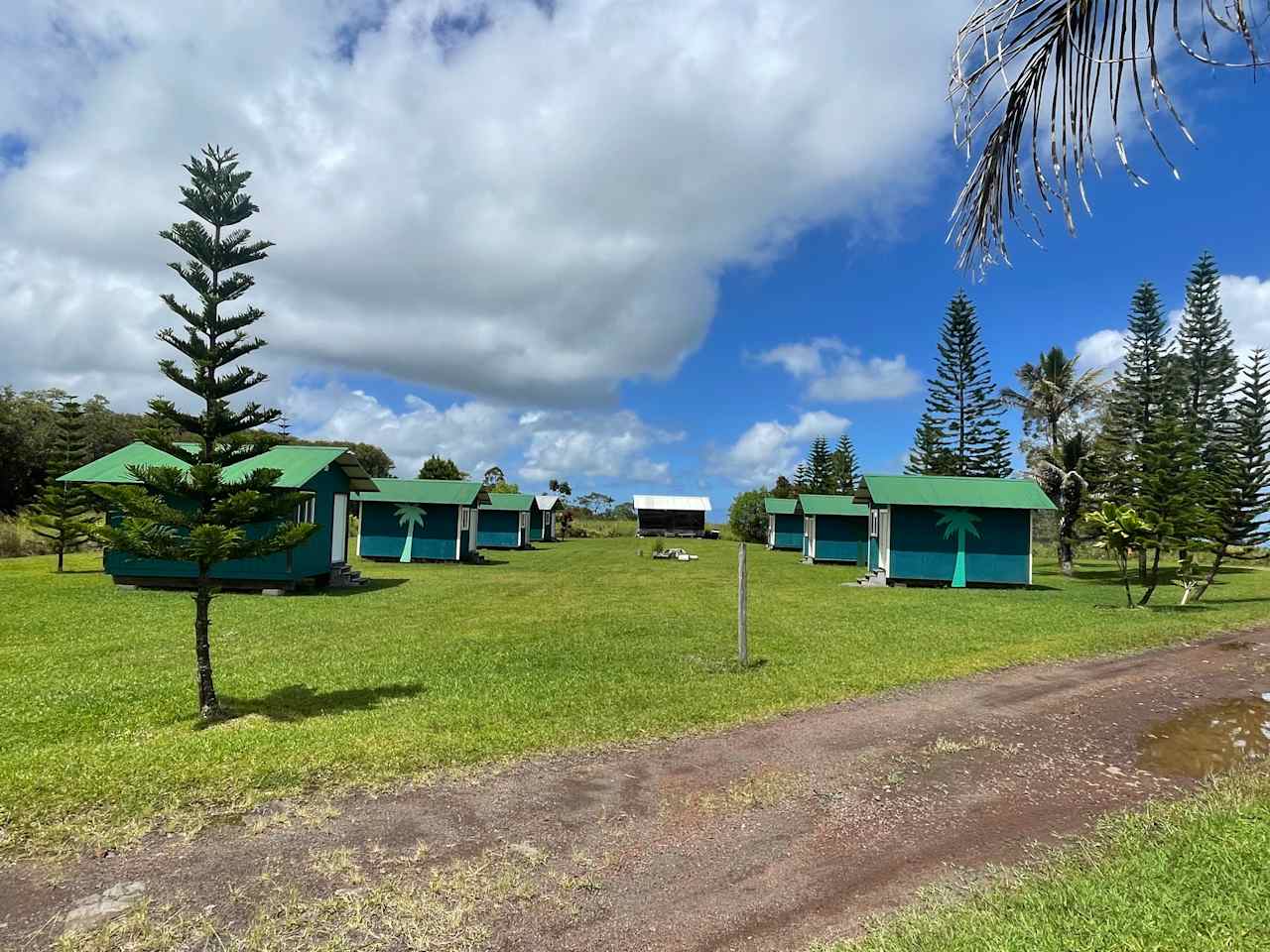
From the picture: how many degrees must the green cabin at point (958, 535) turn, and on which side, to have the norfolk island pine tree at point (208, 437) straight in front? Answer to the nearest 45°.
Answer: approximately 90° to its left

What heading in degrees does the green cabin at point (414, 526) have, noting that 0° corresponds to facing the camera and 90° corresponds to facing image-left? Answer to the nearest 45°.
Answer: approximately 270°

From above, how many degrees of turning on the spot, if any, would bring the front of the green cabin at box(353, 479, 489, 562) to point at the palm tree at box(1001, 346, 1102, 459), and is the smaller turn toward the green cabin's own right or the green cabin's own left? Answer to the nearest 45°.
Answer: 0° — it already faces it

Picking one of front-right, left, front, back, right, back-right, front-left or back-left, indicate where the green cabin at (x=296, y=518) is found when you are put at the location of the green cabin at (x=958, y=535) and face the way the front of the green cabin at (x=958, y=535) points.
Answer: front-left

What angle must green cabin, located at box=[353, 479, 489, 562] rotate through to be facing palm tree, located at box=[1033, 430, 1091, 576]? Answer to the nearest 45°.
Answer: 0° — it already faces it

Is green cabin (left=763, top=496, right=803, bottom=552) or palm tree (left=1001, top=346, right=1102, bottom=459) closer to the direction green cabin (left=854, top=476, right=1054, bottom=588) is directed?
the green cabin

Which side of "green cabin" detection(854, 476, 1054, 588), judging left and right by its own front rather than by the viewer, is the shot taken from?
left

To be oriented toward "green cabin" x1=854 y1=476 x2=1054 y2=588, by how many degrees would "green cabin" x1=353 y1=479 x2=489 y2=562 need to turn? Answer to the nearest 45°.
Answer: approximately 45° to its right

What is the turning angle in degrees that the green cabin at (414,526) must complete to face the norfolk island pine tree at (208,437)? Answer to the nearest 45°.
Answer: approximately 90° to its right

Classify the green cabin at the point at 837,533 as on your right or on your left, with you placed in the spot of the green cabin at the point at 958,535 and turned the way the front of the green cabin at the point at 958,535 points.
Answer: on your right

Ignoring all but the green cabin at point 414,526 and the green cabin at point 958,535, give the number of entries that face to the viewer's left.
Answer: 1

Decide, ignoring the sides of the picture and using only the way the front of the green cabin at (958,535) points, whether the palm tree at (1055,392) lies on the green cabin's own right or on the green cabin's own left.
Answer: on the green cabin's own right

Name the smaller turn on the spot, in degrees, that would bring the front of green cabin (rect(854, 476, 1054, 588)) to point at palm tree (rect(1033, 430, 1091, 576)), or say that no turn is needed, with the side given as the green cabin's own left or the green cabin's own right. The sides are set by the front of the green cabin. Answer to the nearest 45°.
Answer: approximately 135° to the green cabin's own right
